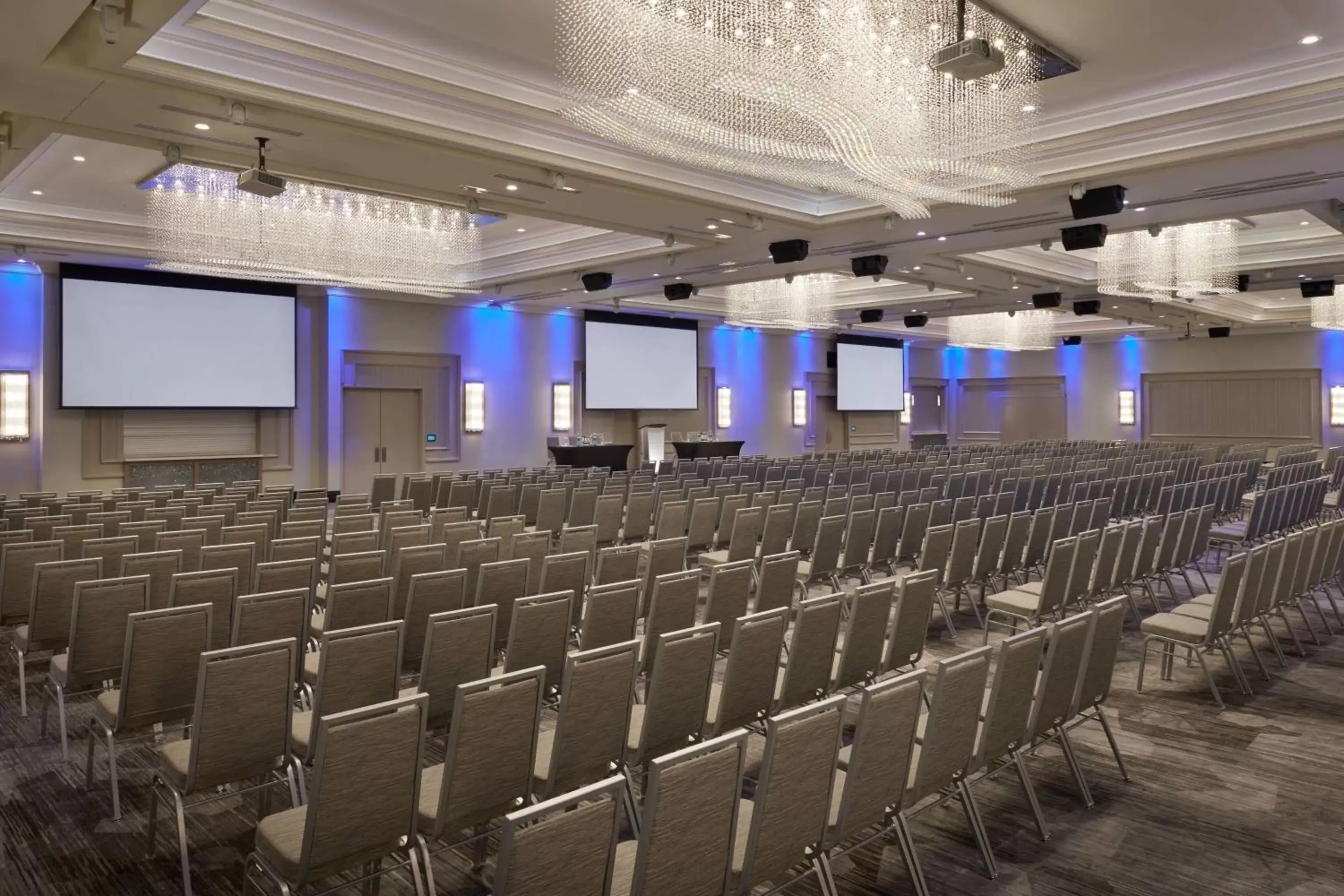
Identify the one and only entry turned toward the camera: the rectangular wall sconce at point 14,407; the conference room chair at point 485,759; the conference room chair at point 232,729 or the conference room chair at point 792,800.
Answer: the rectangular wall sconce

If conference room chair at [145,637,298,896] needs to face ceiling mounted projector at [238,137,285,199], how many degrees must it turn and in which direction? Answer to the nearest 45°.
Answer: approximately 45° to its right

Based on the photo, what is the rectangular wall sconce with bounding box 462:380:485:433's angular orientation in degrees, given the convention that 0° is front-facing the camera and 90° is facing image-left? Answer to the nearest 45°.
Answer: approximately 315°

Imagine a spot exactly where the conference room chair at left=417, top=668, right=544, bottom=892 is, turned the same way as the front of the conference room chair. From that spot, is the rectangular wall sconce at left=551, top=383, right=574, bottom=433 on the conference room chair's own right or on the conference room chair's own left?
on the conference room chair's own right

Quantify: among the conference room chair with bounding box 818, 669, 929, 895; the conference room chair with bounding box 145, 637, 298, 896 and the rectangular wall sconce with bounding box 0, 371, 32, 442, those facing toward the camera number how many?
1

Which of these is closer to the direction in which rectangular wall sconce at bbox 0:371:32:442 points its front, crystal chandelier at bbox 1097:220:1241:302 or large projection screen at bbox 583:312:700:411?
the crystal chandelier

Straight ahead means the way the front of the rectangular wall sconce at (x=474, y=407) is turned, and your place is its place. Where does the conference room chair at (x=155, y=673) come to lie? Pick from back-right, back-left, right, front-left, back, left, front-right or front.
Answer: front-right

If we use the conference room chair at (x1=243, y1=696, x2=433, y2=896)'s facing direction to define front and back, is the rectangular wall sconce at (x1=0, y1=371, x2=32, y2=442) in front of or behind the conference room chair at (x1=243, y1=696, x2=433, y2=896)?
in front

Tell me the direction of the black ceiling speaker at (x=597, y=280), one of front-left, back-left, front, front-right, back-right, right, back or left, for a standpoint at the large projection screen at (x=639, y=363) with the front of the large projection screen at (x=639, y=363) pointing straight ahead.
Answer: front-right

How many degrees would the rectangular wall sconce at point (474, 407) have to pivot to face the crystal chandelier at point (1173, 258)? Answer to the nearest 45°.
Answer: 0° — it already faces it

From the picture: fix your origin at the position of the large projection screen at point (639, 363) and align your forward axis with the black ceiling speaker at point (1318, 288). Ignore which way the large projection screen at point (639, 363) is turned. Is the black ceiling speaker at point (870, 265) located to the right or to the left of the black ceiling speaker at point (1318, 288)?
right

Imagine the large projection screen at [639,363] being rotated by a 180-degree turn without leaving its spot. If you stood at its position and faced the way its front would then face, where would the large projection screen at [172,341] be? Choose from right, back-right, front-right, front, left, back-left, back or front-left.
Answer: left

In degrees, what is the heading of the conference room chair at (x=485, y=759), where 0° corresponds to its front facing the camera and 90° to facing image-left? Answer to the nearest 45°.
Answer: approximately 135°

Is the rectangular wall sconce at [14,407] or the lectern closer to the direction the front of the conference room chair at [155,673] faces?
the rectangular wall sconce

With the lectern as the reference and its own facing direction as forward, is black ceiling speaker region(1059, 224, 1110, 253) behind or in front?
in front

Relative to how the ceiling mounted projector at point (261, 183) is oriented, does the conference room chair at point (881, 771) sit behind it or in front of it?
behind
